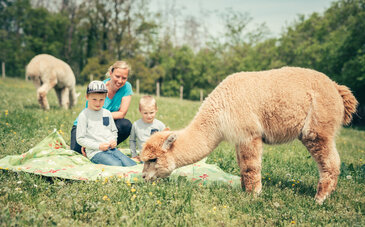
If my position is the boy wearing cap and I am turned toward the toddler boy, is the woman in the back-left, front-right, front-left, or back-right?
front-left

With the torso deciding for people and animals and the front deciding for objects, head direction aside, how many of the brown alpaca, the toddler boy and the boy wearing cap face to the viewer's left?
1

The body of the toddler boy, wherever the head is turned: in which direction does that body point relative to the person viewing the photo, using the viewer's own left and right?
facing the viewer

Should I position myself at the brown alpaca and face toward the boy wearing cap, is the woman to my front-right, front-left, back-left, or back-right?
front-right

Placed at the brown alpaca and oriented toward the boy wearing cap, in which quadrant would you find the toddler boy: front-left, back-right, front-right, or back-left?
front-right

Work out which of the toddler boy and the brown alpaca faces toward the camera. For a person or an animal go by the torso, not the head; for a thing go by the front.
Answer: the toddler boy

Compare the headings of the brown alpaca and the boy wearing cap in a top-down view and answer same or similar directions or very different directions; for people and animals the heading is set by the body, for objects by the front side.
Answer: very different directions

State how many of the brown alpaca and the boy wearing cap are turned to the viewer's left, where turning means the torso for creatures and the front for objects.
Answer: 1

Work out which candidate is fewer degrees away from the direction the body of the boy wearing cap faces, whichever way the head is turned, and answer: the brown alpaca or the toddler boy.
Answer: the brown alpaca

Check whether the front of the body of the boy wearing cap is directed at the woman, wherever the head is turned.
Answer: no

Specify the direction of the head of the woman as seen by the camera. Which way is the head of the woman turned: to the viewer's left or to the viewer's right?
to the viewer's right

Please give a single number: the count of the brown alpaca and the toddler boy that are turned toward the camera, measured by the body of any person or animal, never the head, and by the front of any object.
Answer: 1

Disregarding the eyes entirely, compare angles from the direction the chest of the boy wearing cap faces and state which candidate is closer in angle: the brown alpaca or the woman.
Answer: the brown alpaca

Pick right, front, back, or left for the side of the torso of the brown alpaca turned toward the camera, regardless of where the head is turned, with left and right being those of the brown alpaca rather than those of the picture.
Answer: left

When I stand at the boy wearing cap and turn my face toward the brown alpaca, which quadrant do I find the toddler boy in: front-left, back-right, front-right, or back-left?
front-left

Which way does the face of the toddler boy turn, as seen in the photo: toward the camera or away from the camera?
toward the camera

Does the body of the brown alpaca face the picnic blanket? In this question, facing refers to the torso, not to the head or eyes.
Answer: yes

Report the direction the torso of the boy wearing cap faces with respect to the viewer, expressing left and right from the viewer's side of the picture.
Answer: facing the viewer and to the right of the viewer

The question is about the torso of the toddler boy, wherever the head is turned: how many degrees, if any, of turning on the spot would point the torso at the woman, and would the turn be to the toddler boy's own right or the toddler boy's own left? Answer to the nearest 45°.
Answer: approximately 135° to the toddler boy's own right
